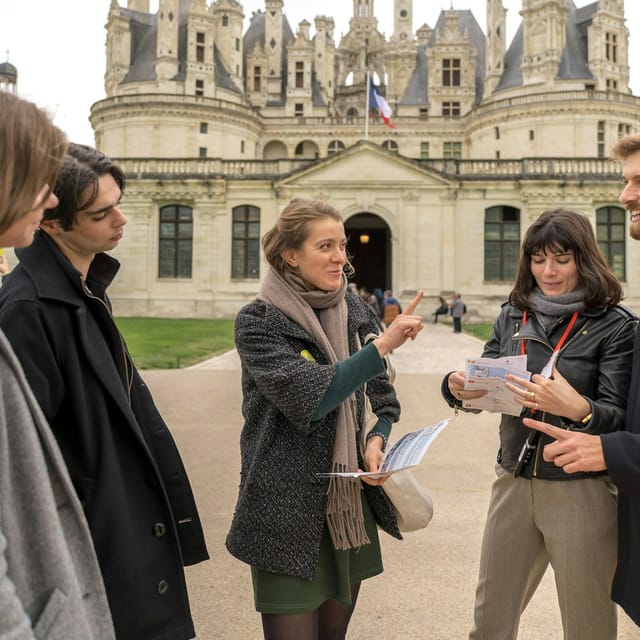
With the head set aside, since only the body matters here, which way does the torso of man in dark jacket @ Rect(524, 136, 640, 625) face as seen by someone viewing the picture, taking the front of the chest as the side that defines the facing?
to the viewer's left

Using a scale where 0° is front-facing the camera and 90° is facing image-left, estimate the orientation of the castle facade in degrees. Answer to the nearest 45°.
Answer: approximately 0°

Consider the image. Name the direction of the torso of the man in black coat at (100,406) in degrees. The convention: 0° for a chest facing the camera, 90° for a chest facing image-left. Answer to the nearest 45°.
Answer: approximately 315°

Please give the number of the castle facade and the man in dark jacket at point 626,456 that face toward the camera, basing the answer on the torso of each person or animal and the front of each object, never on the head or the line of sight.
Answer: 1

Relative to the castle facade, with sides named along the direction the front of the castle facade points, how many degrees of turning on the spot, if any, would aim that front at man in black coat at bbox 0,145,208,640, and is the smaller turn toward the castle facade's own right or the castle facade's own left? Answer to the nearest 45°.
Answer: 0° — it already faces them

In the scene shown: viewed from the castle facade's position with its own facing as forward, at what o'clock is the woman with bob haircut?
The woman with bob haircut is roughly at 12 o'clock from the castle facade.

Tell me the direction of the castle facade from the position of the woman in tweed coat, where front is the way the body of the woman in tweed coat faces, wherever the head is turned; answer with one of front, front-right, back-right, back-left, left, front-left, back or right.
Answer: back-left

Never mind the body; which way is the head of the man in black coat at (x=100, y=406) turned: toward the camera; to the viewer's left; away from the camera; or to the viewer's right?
to the viewer's right
